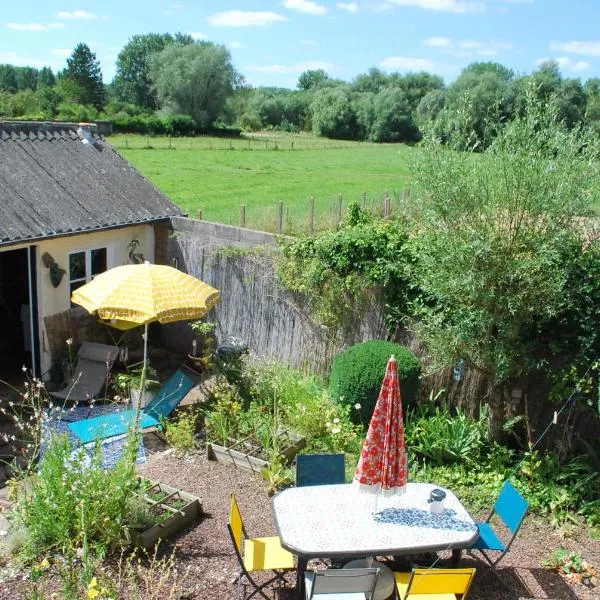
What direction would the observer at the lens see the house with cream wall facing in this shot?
facing the viewer and to the right of the viewer

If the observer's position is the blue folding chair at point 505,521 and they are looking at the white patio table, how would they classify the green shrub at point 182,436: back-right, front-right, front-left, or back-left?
front-right

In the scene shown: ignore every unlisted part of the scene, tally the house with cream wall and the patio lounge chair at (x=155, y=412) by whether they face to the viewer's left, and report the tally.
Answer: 1

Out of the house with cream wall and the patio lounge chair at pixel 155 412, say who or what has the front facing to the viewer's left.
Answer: the patio lounge chair

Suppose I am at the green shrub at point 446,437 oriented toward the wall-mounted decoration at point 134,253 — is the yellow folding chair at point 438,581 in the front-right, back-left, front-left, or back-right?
back-left

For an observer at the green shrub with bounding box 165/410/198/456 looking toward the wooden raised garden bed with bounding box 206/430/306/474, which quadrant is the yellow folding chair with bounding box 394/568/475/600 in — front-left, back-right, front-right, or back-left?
front-right

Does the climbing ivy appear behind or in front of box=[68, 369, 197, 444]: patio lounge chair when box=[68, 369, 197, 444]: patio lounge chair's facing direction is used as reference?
behind

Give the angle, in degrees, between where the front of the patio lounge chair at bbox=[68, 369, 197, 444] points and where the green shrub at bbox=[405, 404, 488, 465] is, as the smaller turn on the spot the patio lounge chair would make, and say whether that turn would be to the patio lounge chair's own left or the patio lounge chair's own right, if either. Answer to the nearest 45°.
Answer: approximately 135° to the patio lounge chair's own left

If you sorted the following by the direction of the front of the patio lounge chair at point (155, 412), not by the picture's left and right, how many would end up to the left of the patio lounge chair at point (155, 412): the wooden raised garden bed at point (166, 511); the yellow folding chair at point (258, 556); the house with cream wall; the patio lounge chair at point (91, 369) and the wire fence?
2

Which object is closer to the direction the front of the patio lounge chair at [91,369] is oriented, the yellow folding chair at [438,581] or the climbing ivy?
the yellow folding chair

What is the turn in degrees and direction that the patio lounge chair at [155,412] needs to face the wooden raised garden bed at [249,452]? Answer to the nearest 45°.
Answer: approximately 135° to its left

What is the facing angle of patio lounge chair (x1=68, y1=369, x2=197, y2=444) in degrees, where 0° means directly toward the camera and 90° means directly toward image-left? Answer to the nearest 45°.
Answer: approximately 90°
